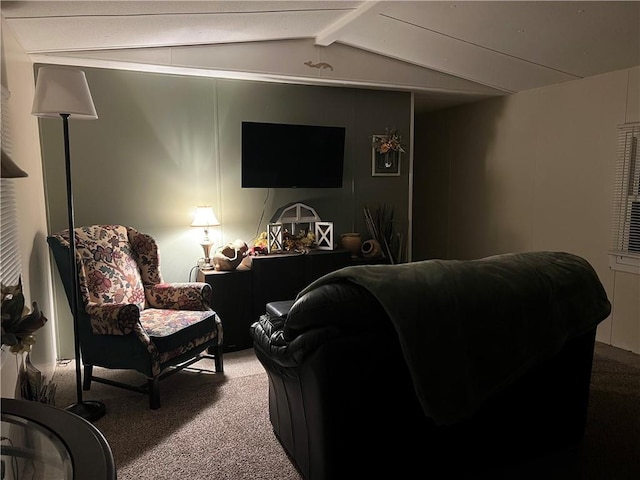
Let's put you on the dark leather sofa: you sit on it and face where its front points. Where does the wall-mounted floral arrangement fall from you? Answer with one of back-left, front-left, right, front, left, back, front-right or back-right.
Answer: front-right

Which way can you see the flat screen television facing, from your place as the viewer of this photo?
facing the viewer

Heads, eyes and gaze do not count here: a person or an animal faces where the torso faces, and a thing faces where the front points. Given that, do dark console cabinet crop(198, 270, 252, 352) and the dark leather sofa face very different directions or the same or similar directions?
very different directions

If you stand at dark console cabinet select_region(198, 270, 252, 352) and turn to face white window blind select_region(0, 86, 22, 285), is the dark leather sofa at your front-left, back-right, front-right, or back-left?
front-left

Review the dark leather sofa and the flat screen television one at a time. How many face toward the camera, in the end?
1

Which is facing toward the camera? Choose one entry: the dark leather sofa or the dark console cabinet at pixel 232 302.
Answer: the dark console cabinet

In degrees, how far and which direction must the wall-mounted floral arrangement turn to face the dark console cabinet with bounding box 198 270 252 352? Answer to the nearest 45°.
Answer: approximately 45° to its right

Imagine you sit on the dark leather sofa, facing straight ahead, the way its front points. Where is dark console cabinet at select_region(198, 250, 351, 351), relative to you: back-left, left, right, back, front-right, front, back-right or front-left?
front

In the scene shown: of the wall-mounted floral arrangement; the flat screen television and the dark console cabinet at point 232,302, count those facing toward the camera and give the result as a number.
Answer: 3

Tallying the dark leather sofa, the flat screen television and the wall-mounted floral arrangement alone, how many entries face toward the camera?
2

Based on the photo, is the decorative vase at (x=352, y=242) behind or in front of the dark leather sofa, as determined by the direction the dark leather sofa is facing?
in front

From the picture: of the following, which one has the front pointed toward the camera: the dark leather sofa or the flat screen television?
the flat screen television

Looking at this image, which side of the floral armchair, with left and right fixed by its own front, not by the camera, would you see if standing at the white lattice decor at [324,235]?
left

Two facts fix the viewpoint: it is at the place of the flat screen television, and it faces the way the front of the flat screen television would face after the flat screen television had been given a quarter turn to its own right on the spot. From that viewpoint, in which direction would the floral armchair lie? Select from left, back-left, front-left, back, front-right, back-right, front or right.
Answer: front-left

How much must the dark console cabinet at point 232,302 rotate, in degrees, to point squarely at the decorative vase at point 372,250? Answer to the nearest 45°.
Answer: approximately 90° to its left

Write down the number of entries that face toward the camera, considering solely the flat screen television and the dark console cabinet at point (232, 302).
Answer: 2

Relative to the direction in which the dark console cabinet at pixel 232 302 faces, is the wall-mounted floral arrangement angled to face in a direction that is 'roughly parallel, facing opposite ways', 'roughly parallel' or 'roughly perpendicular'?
roughly parallel

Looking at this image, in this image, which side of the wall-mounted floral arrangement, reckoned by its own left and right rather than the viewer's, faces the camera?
front

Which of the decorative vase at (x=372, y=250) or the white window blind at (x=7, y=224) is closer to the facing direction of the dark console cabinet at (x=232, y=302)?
the white window blind

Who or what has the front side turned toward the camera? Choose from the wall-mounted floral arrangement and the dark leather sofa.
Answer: the wall-mounted floral arrangement

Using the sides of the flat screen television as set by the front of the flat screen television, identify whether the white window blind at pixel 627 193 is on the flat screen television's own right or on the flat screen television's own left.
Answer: on the flat screen television's own left

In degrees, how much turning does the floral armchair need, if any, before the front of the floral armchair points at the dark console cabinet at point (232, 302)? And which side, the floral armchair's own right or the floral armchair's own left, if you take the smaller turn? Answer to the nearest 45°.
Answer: approximately 90° to the floral armchair's own left
